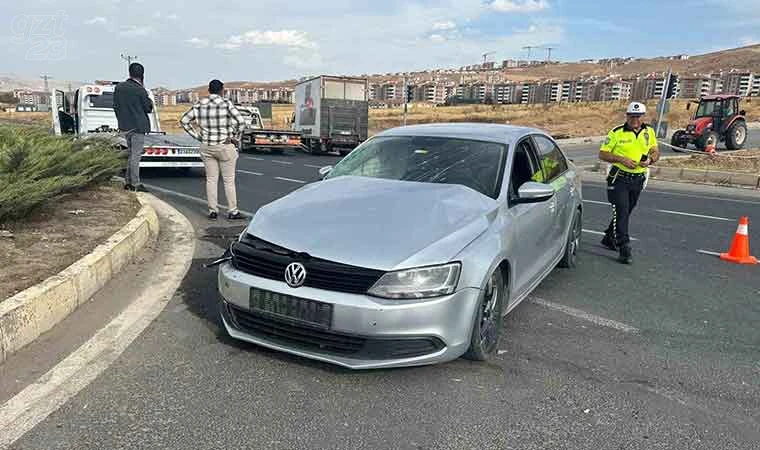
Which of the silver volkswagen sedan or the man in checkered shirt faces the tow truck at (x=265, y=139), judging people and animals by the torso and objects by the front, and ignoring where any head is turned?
the man in checkered shirt

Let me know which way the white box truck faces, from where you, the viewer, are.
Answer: facing away from the viewer and to the left of the viewer

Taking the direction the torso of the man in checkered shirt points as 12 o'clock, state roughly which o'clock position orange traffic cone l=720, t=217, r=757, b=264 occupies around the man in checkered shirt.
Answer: The orange traffic cone is roughly at 4 o'clock from the man in checkered shirt.

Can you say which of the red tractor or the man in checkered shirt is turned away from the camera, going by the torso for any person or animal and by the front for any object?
the man in checkered shirt

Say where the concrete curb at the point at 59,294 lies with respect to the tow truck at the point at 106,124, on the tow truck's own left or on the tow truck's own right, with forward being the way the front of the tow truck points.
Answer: on the tow truck's own left

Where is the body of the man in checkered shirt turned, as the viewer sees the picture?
away from the camera

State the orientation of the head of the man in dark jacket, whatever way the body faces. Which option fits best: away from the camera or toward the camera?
away from the camera

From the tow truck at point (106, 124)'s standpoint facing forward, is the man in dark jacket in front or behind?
behind

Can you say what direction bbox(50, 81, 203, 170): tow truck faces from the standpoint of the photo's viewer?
facing away from the viewer and to the left of the viewer

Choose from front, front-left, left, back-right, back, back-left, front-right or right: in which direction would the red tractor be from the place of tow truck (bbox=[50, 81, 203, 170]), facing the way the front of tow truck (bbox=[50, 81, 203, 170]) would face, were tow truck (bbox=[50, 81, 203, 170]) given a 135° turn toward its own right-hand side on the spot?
front
